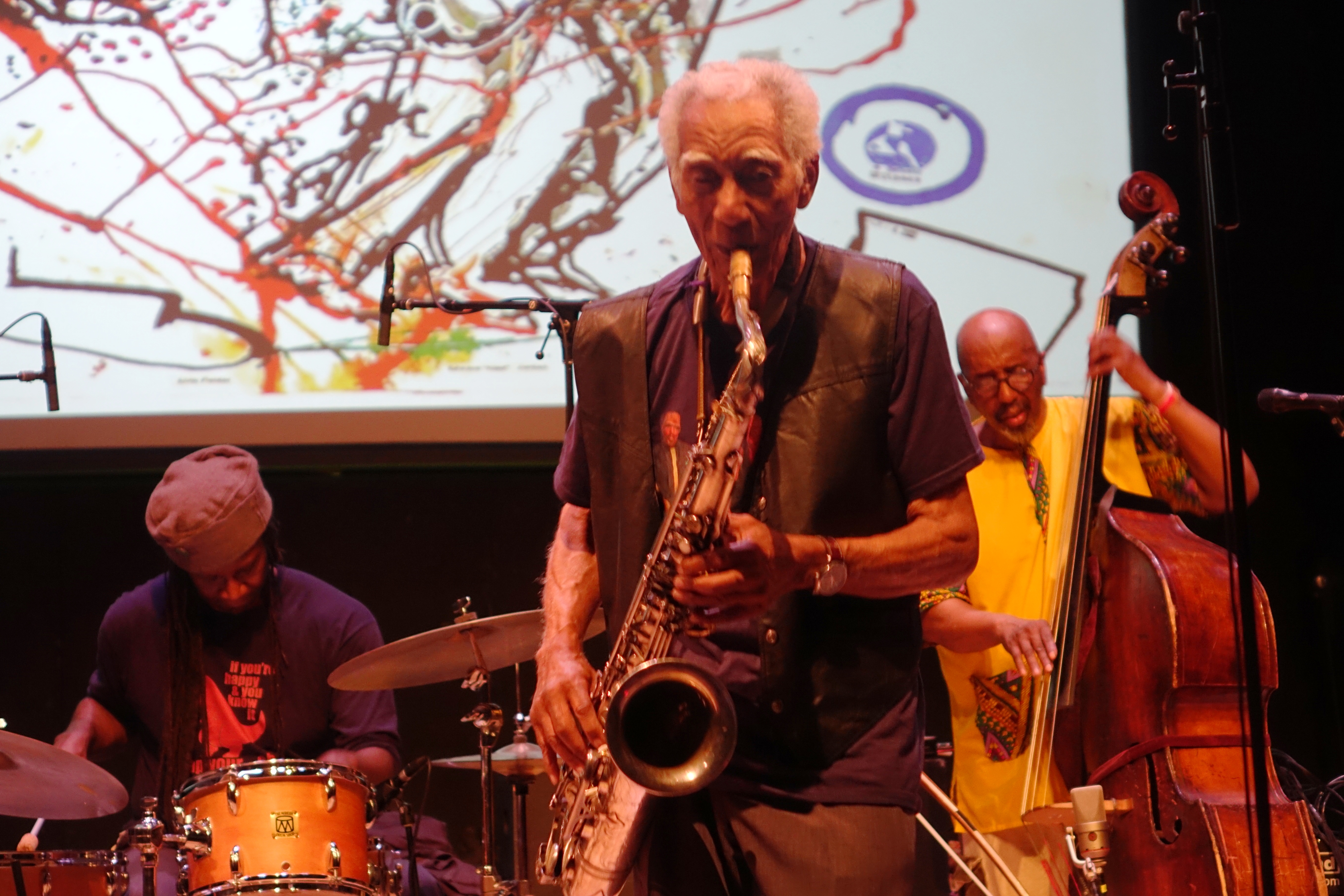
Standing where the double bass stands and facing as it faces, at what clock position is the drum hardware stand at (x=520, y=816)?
The drum hardware stand is roughly at 2 o'clock from the double bass.

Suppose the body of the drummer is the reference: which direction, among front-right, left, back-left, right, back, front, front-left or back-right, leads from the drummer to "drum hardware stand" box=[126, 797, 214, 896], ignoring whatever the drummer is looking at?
front

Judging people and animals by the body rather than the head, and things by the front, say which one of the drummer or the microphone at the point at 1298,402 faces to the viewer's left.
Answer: the microphone

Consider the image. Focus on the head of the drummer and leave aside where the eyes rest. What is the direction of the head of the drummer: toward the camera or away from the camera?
toward the camera

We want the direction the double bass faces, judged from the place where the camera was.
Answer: facing the viewer and to the left of the viewer

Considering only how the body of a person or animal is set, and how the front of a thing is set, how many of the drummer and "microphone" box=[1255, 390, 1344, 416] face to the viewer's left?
1

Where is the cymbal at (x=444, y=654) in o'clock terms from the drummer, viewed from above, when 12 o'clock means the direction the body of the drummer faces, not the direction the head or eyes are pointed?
The cymbal is roughly at 11 o'clock from the drummer.

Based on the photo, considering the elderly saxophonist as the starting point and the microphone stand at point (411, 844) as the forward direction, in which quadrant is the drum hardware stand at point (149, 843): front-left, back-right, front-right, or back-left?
front-left

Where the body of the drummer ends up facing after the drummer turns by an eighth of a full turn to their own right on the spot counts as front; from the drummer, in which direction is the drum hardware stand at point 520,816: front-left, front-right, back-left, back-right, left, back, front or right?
left

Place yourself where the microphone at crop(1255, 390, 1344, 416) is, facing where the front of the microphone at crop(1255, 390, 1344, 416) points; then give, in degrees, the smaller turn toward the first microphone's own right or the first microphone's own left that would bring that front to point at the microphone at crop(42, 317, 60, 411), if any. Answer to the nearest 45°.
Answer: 0° — it already faces it

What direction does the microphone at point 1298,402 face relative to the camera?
to the viewer's left

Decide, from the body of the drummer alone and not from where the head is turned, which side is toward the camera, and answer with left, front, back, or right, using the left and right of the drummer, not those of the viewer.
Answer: front

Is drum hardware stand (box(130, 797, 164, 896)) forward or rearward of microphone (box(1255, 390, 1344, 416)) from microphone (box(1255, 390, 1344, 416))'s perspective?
forward

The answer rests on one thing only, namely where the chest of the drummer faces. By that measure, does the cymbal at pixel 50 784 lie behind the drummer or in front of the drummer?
in front
